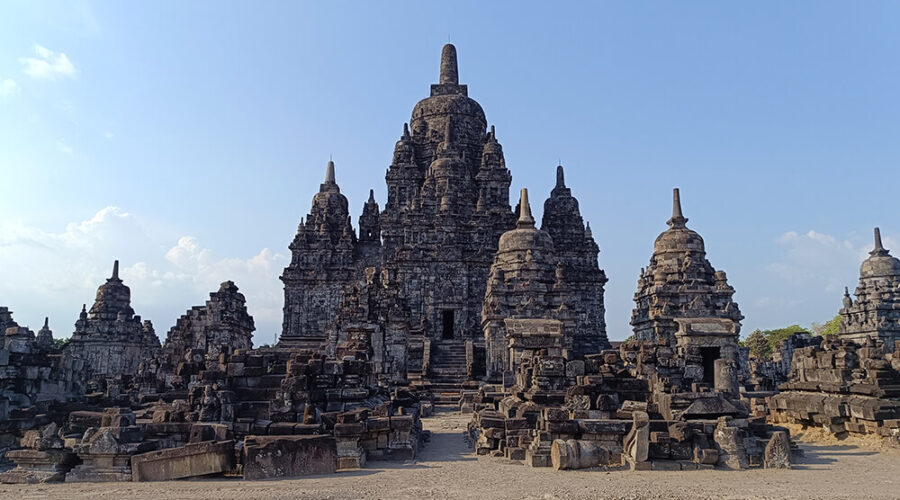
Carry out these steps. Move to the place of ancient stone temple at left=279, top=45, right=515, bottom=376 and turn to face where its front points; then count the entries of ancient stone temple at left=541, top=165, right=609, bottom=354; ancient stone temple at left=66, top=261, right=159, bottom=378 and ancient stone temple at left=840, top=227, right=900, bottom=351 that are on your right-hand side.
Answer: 1

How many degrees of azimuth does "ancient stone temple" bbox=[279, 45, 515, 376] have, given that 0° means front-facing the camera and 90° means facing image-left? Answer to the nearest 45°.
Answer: approximately 0°

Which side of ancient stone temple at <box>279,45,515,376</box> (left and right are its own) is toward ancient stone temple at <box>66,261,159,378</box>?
right

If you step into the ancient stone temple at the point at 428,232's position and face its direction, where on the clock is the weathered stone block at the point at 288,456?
The weathered stone block is roughly at 12 o'clock from the ancient stone temple.

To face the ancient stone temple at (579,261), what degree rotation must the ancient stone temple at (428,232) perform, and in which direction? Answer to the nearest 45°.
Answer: approximately 90° to its left

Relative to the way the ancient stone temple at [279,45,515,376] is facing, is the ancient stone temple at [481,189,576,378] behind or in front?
in front

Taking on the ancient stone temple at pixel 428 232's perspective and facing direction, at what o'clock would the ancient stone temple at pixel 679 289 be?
the ancient stone temple at pixel 679 289 is roughly at 11 o'clock from the ancient stone temple at pixel 428 232.

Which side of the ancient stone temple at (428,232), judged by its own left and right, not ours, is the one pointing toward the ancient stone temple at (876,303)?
left
